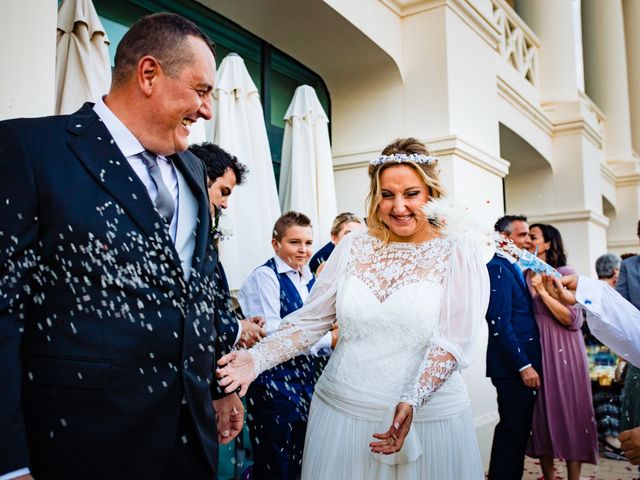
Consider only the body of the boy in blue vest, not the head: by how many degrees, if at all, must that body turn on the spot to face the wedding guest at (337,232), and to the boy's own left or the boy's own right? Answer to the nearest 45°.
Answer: approximately 90° to the boy's own left

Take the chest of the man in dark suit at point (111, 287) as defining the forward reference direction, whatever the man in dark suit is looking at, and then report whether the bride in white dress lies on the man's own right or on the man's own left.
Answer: on the man's own left

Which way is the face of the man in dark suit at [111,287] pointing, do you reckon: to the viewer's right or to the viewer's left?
to the viewer's right

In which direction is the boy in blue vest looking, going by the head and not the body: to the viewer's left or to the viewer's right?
to the viewer's right

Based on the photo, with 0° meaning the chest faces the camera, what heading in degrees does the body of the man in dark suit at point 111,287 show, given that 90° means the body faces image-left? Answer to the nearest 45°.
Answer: approximately 315°
